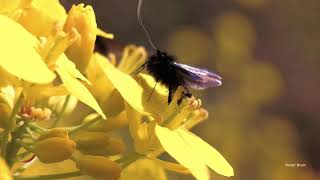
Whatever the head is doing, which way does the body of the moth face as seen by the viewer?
to the viewer's left
